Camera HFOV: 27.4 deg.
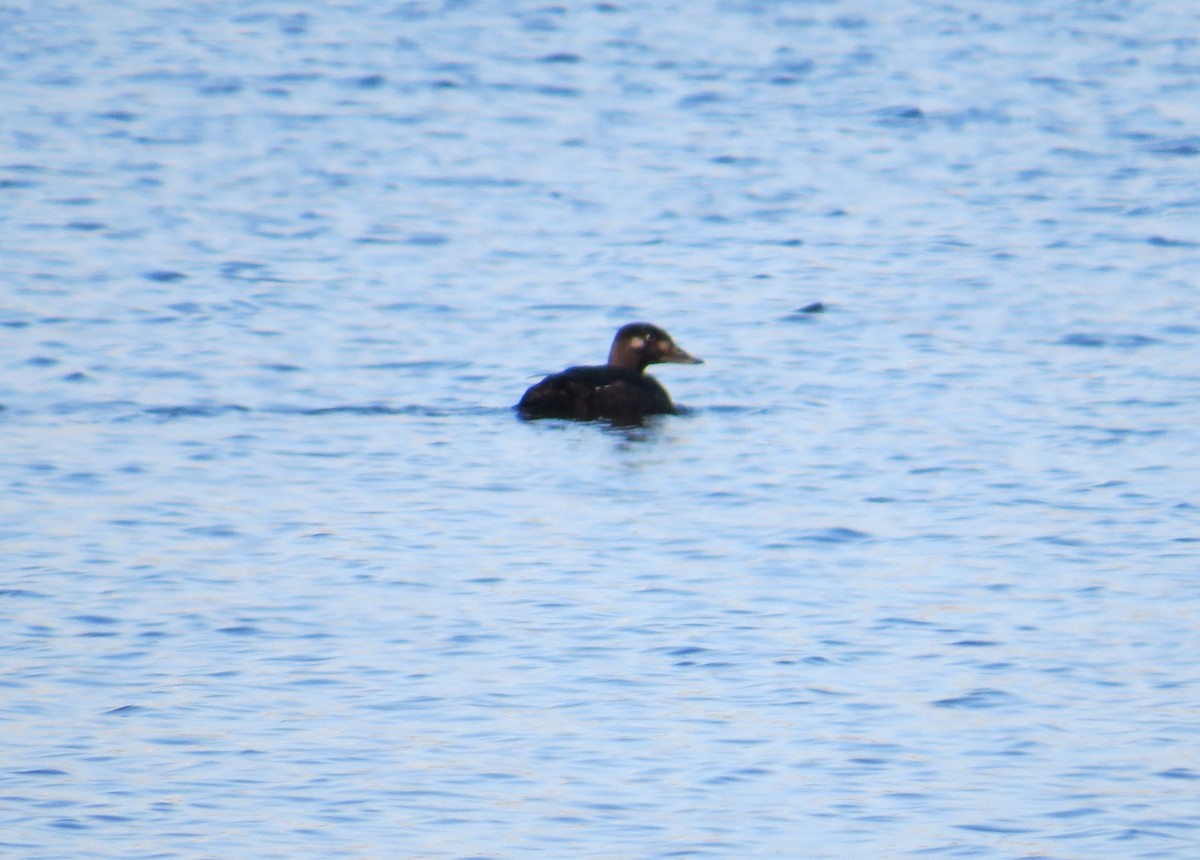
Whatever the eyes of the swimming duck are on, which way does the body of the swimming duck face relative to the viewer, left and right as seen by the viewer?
facing to the right of the viewer
